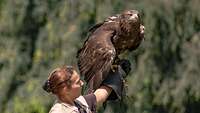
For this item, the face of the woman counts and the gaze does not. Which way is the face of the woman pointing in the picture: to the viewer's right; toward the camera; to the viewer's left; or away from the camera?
to the viewer's right

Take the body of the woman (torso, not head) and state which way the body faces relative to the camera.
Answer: to the viewer's right
